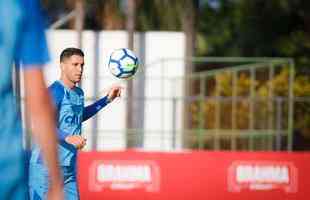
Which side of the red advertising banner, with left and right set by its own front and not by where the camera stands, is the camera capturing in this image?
front

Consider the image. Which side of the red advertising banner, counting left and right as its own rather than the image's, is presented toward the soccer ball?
front

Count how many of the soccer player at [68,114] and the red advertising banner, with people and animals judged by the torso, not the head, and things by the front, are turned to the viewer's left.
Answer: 0

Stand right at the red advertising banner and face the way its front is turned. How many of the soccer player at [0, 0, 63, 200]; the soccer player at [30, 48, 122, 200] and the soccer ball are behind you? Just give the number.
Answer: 0

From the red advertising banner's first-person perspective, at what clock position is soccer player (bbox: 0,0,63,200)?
The soccer player is roughly at 12 o'clock from the red advertising banner.

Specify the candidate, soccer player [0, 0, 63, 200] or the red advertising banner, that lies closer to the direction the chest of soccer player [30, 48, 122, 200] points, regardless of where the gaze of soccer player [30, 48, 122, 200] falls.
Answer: the soccer player

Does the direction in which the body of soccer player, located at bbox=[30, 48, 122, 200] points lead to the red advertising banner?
no

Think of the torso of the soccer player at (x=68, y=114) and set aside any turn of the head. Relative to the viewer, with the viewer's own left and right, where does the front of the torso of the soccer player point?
facing the viewer and to the right of the viewer

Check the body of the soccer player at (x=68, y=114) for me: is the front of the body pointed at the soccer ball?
no

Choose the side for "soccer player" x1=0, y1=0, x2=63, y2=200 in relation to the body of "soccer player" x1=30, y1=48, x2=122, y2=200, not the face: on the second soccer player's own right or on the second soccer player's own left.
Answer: on the second soccer player's own right
